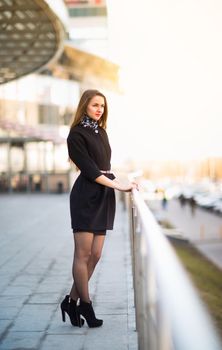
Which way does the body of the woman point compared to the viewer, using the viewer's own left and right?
facing the viewer and to the right of the viewer

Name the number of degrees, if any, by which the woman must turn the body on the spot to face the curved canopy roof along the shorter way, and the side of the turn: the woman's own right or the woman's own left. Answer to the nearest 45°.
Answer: approximately 135° to the woman's own left
